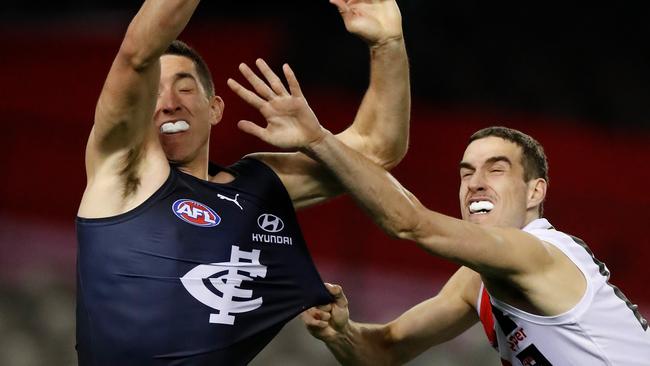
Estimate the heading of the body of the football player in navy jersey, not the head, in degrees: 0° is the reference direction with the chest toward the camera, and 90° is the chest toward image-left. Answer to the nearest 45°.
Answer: approximately 0°

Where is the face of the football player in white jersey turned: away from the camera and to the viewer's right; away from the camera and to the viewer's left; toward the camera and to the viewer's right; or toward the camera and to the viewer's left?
toward the camera and to the viewer's left

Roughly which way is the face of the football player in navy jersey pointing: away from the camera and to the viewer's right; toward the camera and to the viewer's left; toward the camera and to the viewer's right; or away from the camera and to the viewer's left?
toward the camera and to the viewer's left

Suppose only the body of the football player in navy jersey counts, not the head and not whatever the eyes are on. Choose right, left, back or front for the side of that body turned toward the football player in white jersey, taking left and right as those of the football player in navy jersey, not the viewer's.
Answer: left

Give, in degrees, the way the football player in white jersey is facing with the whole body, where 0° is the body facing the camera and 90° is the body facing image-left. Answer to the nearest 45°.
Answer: approximately 45°

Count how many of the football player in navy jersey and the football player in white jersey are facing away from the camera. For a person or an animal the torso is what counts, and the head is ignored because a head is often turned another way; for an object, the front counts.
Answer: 0

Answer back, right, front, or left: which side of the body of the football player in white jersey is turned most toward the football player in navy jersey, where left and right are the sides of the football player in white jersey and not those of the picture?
front
